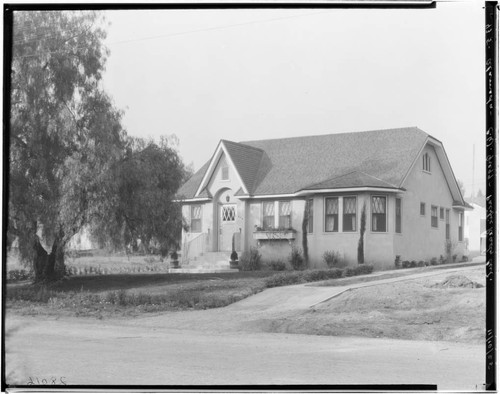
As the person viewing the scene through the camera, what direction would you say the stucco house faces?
facing the viewer and to the left of the viewer

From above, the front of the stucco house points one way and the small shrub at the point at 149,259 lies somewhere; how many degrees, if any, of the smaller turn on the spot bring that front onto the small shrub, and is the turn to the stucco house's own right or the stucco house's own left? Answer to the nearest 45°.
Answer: approximately 45° to the stucco house's own right
